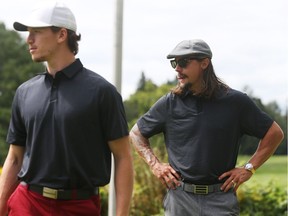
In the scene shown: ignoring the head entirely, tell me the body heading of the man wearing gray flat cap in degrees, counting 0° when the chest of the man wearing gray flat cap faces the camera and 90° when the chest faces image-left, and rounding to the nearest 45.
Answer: approximately 0°

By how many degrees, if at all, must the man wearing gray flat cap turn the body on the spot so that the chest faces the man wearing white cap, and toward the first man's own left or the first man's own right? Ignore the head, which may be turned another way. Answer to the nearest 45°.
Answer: approximately 45° to the first man's own right

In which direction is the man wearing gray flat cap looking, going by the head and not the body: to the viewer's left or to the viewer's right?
to the viewer's left
